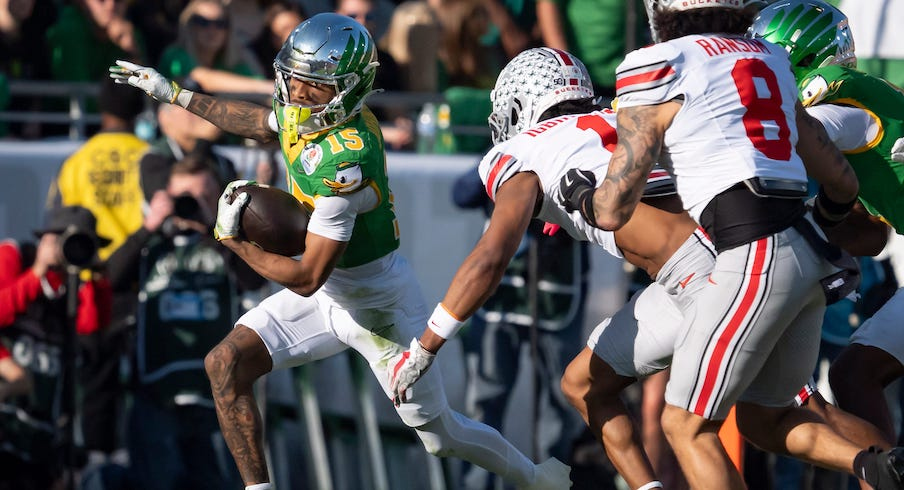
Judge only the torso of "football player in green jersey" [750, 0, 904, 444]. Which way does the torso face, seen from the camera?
to the viewer's left

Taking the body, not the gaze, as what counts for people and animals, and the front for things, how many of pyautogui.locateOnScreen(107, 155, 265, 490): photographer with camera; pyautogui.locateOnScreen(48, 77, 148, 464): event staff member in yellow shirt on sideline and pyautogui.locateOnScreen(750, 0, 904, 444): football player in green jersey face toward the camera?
1

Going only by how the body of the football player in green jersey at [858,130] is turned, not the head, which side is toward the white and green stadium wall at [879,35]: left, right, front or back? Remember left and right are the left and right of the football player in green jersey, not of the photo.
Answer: right

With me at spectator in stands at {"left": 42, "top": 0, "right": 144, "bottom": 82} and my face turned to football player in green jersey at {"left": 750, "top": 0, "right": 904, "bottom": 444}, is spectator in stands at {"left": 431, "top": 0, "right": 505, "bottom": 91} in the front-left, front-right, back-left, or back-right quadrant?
front-left

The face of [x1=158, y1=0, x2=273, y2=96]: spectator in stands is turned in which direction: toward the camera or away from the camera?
toward the camera

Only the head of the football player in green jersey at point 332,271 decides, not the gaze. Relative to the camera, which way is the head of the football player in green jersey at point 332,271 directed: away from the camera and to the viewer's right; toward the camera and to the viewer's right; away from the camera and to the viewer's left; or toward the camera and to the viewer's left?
toward the camera and to the viewer's left
